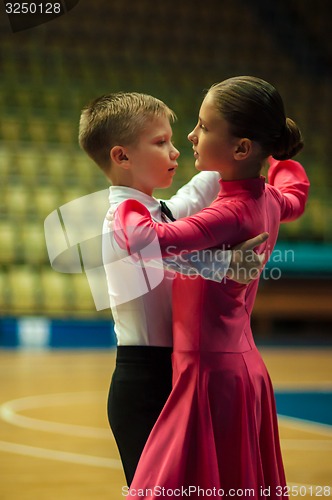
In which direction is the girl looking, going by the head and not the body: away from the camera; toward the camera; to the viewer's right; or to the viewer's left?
to the viewer's left

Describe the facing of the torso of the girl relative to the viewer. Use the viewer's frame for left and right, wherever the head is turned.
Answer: facing to the left of the viewer

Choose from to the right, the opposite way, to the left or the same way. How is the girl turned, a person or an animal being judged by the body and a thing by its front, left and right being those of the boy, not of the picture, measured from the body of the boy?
the opposite way

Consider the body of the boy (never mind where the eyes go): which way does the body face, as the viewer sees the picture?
to the viewer's right

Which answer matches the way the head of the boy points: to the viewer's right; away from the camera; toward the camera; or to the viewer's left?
to the viewer's right

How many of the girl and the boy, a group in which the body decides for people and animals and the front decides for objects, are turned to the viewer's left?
1
